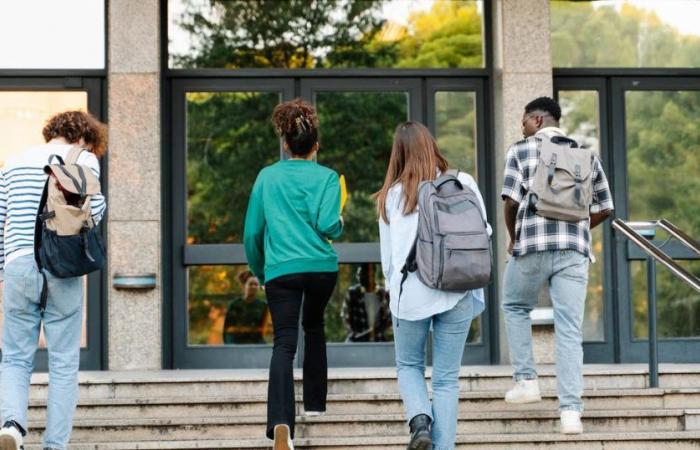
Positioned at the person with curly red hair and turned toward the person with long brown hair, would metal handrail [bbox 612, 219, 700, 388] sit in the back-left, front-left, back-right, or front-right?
front-left

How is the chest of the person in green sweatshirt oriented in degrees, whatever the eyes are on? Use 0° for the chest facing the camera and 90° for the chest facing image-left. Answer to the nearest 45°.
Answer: approximately 180°

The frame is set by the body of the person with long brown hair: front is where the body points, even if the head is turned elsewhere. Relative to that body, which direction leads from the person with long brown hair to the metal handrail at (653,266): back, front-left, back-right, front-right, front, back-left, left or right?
front-right

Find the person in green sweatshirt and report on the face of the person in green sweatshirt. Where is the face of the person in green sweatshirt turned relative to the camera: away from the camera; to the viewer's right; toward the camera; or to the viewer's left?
away from the camera

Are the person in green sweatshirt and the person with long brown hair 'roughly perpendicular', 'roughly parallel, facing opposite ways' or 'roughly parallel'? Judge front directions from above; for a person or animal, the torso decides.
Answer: roughly parallel

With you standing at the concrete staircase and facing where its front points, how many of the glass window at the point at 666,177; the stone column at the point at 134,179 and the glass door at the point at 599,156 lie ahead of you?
0

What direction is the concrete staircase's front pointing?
toward the camera

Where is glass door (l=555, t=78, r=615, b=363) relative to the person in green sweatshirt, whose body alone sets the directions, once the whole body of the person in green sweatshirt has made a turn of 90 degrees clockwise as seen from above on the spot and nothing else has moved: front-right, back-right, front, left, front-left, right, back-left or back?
front-left

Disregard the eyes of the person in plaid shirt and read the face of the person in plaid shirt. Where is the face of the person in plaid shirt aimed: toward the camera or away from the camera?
away from the camera

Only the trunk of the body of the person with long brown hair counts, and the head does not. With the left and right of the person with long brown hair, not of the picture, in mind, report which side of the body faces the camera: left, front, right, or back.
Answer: back

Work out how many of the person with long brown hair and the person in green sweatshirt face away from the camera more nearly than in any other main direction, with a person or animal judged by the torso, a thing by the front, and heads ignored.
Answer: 2

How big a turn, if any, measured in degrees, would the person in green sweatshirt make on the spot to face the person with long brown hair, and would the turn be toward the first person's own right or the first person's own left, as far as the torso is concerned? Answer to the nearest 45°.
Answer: approximately 135° to the first person's own right
